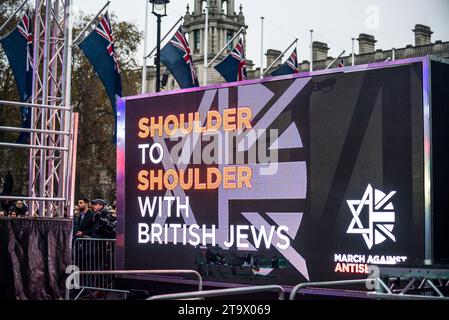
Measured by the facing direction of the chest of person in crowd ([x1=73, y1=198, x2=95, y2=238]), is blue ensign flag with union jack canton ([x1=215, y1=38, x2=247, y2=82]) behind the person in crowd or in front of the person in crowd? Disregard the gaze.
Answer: behind

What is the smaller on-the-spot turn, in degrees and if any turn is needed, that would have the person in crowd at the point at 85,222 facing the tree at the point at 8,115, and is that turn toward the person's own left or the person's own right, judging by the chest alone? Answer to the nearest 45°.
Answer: approximately 135° to the person's own right

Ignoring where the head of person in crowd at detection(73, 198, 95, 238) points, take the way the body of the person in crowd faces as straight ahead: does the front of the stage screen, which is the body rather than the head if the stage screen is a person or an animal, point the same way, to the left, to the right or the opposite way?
the same way

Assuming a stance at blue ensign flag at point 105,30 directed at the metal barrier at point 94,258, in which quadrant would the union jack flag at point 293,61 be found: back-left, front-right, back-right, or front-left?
back-left

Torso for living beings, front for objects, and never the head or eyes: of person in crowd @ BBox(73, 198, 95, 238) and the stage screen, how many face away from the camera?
0

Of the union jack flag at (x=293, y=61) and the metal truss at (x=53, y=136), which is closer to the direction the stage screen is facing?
the metal truss

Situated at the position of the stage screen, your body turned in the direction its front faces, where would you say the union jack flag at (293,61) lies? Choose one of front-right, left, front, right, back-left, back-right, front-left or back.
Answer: back-right

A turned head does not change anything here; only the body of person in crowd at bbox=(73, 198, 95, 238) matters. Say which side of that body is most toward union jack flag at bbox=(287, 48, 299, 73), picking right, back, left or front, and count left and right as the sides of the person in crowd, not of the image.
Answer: back

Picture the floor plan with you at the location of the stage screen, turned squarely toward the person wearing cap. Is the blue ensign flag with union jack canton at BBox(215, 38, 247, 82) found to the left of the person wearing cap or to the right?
right

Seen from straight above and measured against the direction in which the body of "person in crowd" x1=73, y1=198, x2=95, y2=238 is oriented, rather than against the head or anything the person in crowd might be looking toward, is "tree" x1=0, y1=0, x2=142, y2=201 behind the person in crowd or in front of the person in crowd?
behind

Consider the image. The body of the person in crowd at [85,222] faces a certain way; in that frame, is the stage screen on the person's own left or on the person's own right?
on the person's own left

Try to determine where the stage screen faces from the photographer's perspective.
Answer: facing the viewer and to the left of the viewer
